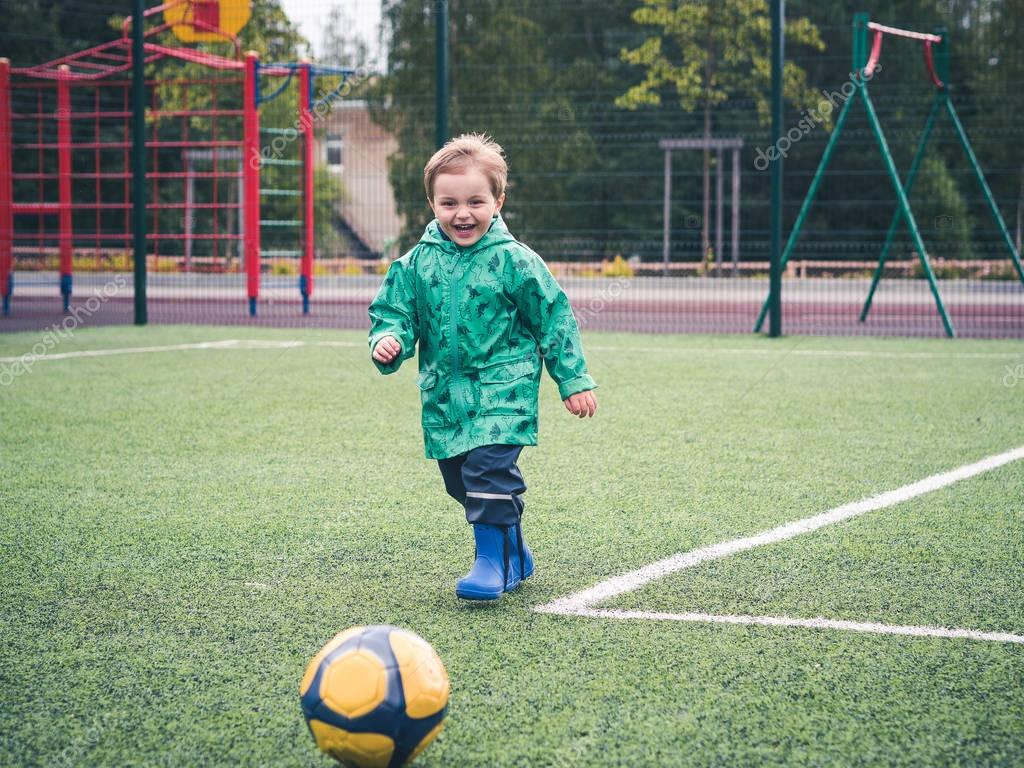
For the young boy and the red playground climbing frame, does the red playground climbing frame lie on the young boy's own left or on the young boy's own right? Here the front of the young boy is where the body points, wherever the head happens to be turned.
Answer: on the young boy's own right

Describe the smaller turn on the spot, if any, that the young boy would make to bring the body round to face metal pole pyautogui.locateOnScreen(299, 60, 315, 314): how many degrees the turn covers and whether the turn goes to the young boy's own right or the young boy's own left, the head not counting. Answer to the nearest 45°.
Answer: approximately 135° to the young boy's own right

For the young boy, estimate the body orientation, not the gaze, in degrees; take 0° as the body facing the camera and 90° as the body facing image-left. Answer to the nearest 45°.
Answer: approximately 45°

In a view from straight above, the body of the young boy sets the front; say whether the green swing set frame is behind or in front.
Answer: behind

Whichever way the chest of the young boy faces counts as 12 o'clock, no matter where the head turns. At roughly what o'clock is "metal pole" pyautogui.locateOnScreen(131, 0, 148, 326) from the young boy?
The metal pole is roughly at 4 o'clock from the young boy.

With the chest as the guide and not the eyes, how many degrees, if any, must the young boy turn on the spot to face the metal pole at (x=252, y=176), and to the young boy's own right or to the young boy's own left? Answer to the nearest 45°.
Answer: approximately 135° to the young boy's own right

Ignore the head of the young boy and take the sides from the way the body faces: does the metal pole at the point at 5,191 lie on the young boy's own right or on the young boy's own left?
on the young boy's own right

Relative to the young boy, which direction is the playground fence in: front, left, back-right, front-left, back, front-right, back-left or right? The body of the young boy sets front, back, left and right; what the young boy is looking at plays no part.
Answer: back-right

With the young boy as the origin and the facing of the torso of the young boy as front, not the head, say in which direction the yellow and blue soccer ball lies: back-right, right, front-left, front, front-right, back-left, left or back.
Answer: front-left
